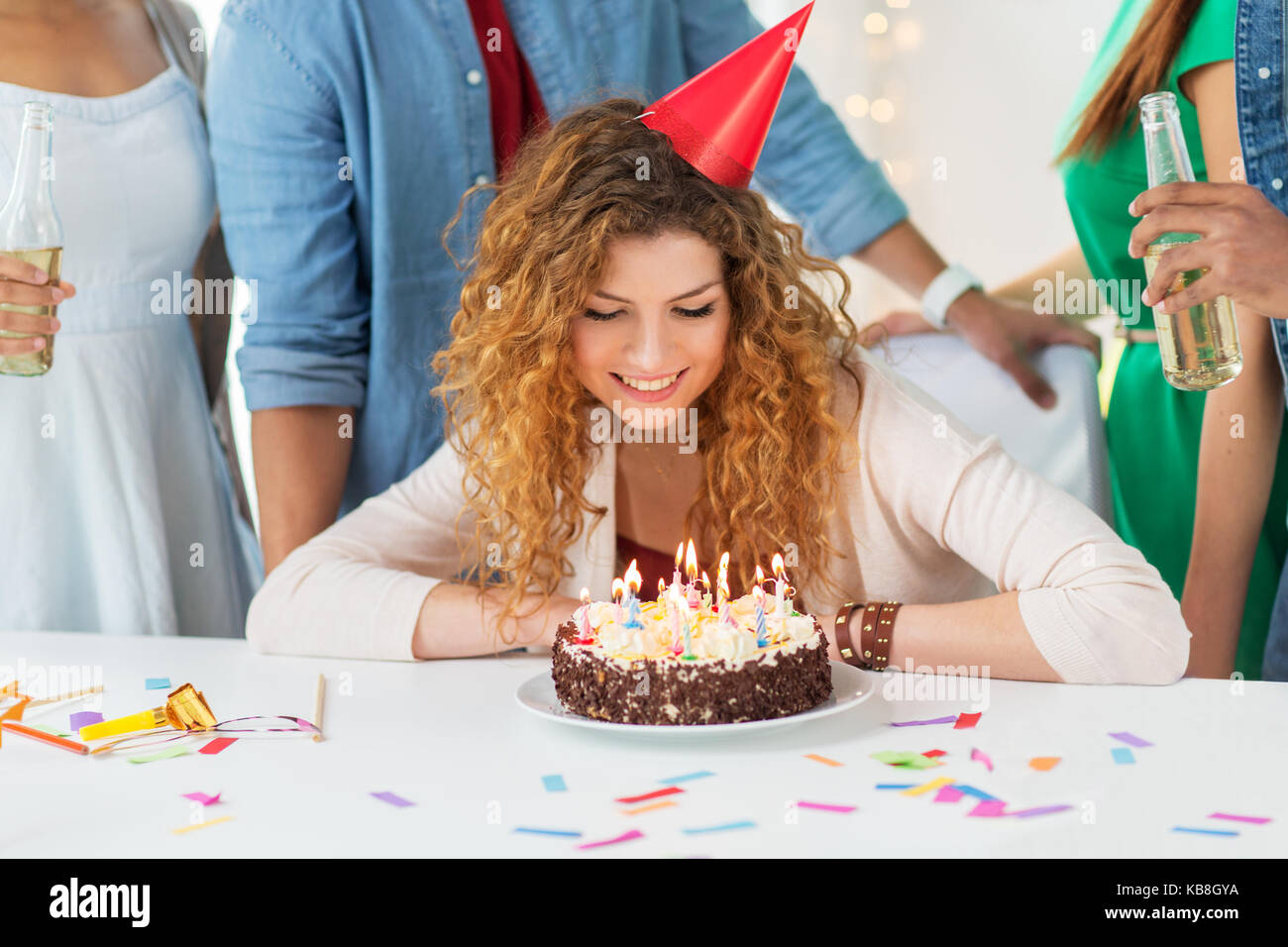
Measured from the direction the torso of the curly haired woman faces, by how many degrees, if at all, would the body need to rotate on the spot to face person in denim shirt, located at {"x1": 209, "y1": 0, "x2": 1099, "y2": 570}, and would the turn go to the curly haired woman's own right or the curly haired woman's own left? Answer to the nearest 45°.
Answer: approximately 135° to the curly haired woman's own right

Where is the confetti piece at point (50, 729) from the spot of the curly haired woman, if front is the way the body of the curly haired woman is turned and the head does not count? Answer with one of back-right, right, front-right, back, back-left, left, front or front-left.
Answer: front-right

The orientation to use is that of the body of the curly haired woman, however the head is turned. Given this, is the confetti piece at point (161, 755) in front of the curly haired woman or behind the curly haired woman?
in front

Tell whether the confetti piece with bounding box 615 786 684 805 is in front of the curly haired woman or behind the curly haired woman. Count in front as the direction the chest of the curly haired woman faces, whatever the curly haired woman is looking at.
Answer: in front

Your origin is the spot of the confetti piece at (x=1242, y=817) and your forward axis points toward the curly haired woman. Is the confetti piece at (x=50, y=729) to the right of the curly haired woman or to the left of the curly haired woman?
left

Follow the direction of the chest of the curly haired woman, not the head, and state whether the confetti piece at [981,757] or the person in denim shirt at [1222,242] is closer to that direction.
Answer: the confetti piece

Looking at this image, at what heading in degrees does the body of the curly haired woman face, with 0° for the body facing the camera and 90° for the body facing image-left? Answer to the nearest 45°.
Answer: approximately 0°

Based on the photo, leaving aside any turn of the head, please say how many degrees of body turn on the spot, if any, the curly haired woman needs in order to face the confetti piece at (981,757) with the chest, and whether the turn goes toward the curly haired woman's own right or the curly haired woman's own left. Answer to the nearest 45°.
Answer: approximately 45° to the curly haired woman's own left

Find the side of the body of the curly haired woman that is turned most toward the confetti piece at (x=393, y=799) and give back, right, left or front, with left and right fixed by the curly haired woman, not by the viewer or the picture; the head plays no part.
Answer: front

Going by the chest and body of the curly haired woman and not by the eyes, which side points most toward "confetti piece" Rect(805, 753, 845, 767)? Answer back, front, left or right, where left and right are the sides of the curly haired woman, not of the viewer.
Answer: front
